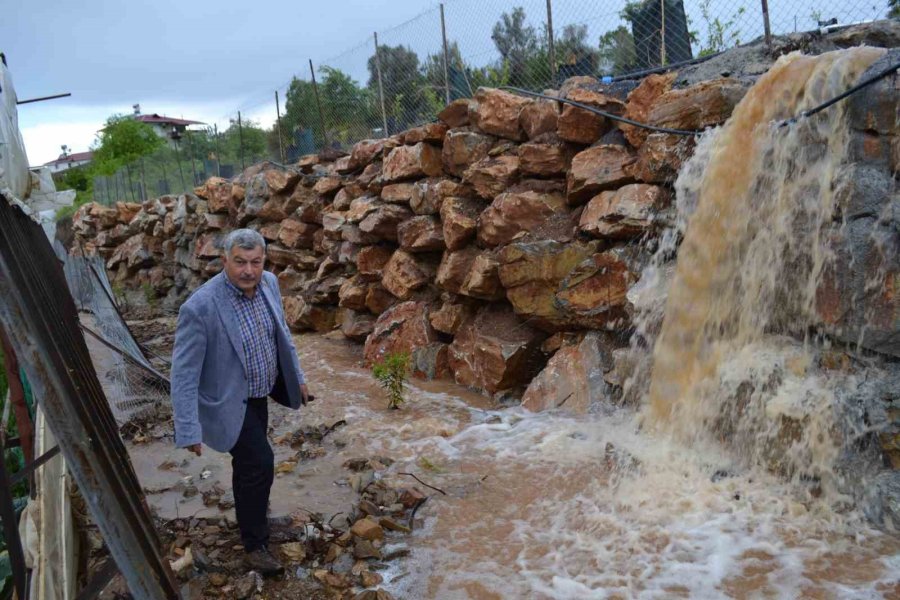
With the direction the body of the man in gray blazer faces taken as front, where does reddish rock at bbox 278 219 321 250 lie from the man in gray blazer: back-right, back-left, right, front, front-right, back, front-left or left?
back-left

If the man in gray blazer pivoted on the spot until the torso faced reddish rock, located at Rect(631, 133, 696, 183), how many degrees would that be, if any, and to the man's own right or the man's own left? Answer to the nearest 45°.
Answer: approximately 90° to the man's own left

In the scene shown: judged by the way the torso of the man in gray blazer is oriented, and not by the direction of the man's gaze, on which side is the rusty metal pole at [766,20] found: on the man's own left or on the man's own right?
on the man's own left

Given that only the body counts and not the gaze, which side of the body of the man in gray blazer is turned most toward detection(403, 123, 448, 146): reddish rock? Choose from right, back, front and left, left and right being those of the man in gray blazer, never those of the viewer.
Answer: left

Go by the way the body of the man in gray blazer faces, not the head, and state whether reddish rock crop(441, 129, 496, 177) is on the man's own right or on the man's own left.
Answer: on the man's own left

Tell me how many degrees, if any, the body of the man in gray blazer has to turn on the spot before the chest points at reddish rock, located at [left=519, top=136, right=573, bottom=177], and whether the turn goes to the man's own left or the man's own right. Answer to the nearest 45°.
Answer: approximately 90° to the man's own left

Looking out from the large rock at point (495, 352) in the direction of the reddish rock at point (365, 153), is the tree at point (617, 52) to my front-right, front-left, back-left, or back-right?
front-right

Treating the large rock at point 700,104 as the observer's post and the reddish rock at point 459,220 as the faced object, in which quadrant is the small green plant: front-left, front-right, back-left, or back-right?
front-left

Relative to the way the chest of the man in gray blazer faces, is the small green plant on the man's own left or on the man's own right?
on the man's own left

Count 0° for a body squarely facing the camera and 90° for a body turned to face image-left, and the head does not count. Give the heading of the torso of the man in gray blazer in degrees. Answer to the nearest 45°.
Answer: approximately 315°

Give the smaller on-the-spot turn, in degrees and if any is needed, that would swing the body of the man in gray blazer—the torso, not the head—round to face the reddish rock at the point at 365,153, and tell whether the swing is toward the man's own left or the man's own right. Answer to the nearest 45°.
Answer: approximately 135° to the man's own left
